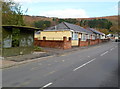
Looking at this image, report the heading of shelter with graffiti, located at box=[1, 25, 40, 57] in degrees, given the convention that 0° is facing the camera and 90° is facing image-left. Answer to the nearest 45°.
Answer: approximately 315°

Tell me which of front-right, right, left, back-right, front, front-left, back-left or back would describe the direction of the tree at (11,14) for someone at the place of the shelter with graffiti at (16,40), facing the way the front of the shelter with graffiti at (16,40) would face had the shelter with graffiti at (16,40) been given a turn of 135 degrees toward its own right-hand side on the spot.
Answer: right

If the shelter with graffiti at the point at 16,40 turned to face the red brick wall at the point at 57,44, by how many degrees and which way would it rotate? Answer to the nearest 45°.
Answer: approximately 90° to its left
